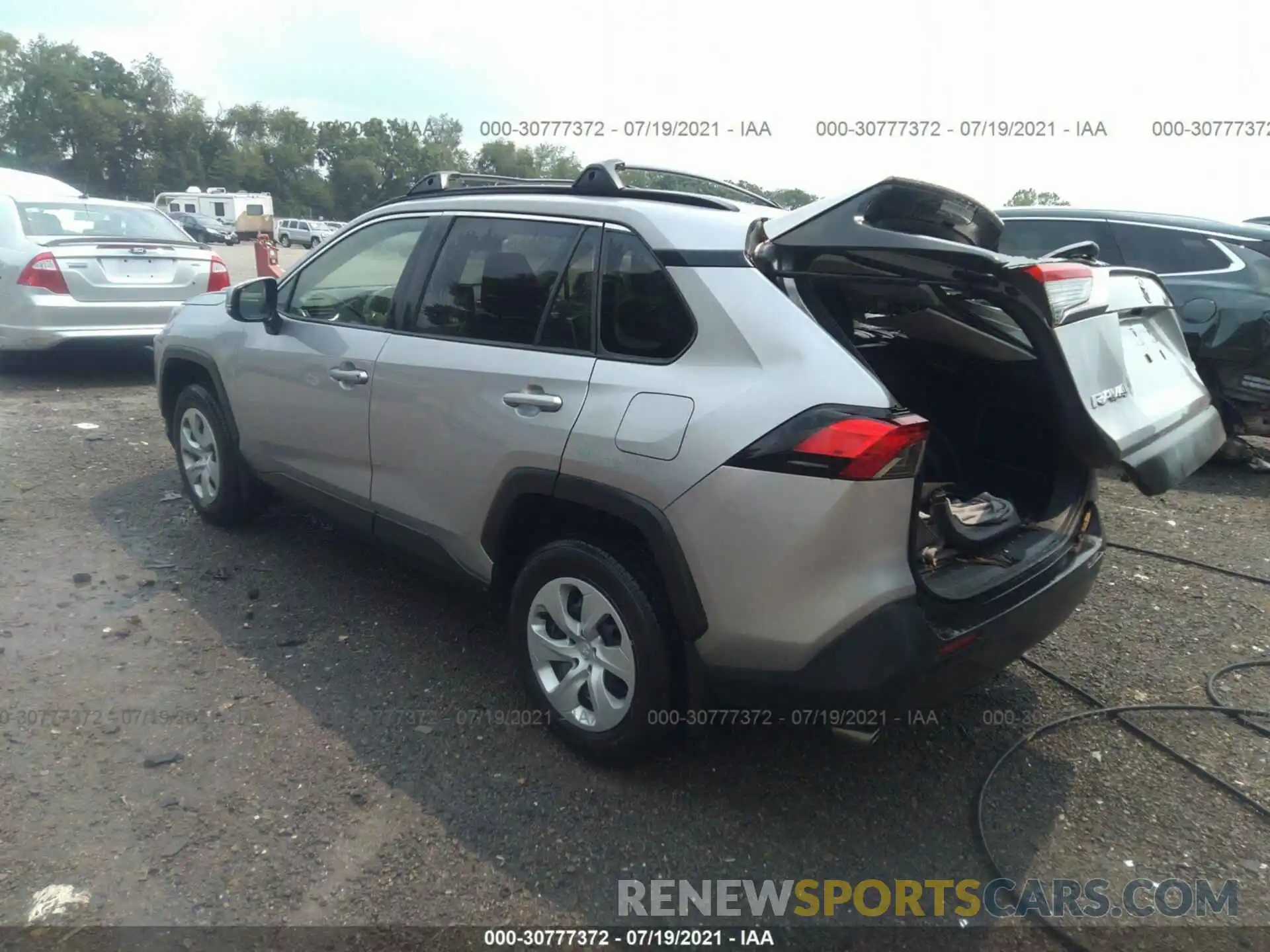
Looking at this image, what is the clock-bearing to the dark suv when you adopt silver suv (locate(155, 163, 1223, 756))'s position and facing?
The dark suv is roughly at 3 o'clock from the silver suv.

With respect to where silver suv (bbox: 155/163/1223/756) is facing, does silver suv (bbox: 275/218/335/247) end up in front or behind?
in front

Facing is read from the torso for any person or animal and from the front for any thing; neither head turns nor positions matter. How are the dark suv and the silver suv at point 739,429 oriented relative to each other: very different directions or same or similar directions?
same or similar directions

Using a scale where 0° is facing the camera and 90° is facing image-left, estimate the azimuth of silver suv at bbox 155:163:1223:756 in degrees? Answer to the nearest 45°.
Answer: approximately 135°

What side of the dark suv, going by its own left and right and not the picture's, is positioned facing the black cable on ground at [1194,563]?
left

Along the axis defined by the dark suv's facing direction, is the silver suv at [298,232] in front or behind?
in front

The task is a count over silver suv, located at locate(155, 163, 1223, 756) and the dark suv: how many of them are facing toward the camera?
0

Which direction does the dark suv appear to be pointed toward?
to the viewer's left

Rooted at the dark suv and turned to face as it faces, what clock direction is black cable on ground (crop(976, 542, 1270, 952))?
The black cable on ground is roughly at 9 o'clock from the dark suv.
